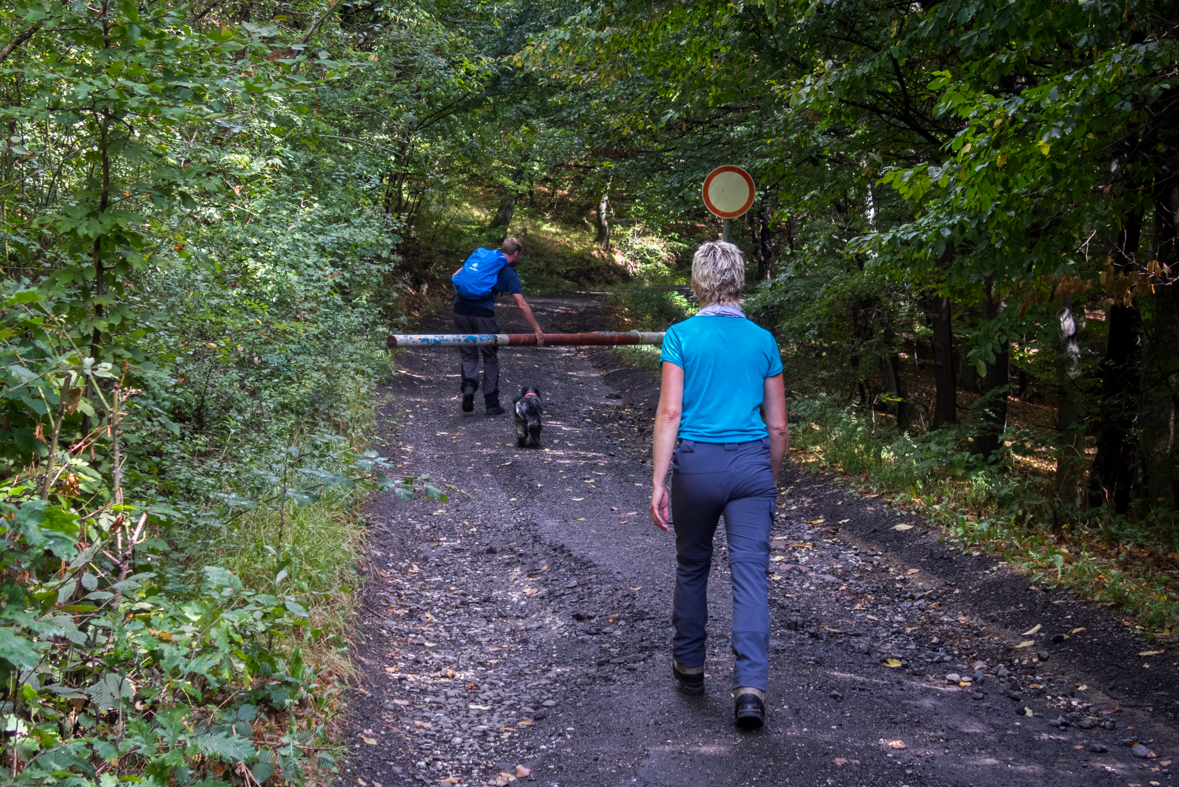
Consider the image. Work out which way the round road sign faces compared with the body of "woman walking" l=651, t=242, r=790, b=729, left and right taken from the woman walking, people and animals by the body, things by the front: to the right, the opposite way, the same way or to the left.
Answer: the opposite way

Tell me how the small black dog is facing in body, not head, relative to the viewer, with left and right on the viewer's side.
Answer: facing away from the viewer

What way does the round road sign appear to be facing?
toward the camera

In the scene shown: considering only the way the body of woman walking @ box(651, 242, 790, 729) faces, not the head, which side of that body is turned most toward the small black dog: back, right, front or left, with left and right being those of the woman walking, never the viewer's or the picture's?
front

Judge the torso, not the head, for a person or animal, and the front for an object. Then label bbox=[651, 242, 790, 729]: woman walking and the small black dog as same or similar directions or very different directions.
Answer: same or similar directions

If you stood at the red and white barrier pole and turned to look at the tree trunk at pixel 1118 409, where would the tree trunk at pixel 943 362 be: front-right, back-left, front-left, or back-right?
front-left

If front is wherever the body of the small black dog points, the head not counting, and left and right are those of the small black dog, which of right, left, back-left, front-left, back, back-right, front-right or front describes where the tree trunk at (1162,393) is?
back-right

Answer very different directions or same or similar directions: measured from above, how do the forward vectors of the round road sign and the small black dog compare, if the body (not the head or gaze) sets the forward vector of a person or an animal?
very different directions

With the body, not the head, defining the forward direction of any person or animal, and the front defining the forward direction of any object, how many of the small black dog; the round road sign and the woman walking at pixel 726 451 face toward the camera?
1

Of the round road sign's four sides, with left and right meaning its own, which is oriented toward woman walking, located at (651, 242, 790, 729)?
front

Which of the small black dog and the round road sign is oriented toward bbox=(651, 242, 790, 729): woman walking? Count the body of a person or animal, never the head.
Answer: the round road sign

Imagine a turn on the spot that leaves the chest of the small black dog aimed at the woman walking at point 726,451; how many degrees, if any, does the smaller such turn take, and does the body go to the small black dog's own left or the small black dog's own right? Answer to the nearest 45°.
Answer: approximately 180°

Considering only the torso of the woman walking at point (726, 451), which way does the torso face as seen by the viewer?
away from the camera
